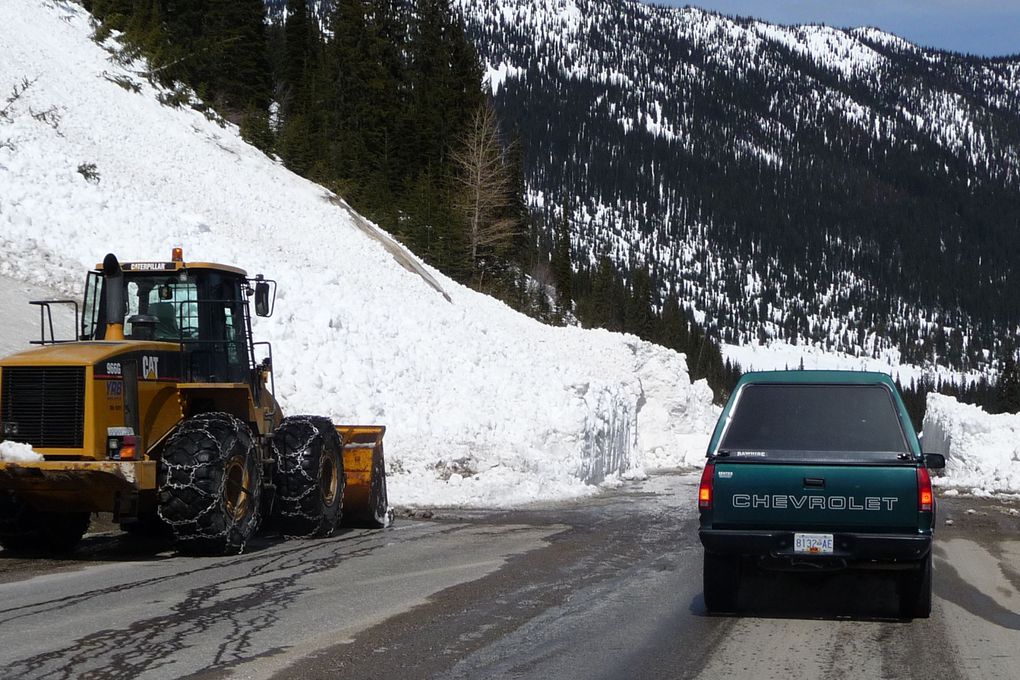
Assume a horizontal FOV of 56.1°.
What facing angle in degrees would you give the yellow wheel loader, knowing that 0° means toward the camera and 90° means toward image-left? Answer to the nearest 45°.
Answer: approximately 225°

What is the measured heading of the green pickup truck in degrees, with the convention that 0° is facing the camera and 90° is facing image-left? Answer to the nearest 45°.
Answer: approximately 180°

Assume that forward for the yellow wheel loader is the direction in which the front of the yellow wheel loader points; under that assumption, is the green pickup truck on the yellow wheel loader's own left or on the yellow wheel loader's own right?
on the yellow wheel loader's own right

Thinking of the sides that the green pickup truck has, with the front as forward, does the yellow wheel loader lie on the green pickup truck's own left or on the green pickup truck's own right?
on the green pickup truck's own left

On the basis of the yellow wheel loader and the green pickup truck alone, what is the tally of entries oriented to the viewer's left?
0
